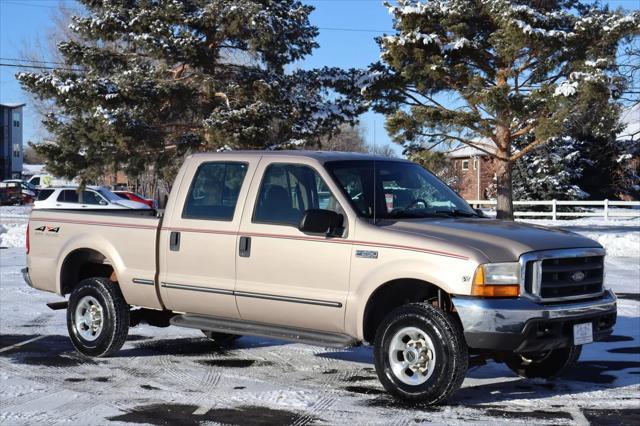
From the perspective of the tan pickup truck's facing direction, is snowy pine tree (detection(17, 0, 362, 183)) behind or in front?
behind

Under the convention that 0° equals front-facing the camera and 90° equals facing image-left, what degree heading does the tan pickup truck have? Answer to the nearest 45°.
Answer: approximately 315°

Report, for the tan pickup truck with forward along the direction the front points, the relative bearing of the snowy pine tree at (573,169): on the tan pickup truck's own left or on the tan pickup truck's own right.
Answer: on the tan pickup truck's own left

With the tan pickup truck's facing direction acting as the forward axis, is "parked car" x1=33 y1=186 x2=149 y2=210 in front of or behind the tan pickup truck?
behind

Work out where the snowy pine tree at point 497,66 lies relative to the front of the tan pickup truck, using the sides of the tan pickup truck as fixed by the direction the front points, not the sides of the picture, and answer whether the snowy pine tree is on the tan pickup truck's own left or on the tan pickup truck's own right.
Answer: on the tan pickup truck's own left
